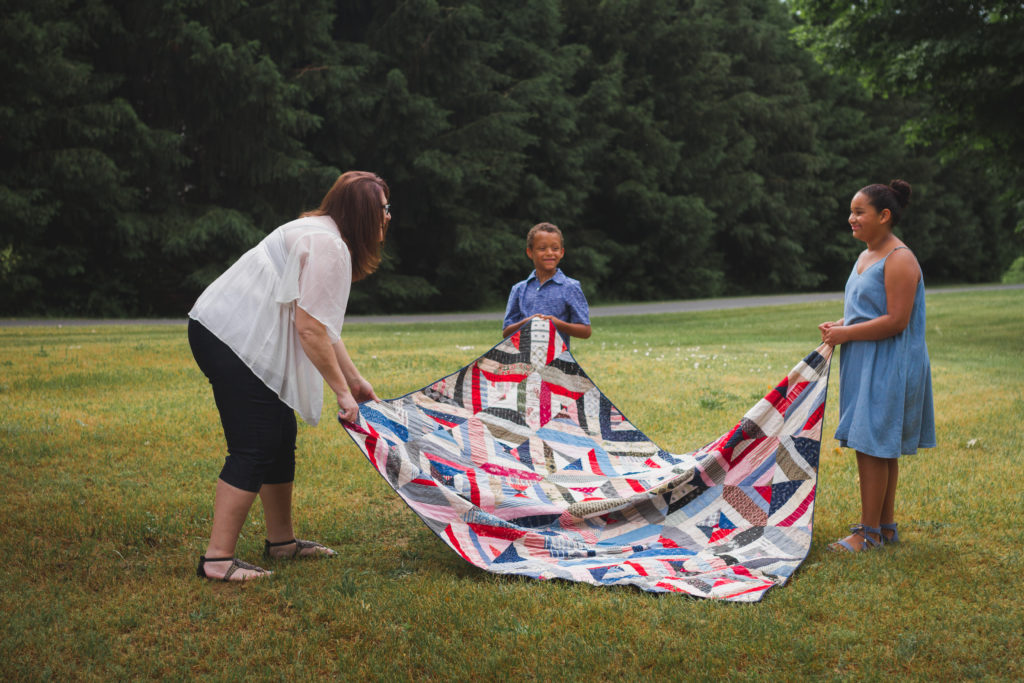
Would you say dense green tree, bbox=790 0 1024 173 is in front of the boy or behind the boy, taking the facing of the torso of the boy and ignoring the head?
behind

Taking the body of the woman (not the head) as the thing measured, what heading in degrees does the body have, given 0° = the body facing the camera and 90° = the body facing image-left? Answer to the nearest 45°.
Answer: approximately 270°

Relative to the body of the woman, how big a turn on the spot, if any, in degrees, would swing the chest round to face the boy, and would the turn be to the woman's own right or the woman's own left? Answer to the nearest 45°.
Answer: approximately 45° to the woman's own left

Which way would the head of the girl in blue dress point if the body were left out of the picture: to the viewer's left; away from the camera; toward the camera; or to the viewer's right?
to the viewer's left

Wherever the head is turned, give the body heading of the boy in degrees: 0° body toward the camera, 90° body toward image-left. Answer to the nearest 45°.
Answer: approximately 0°

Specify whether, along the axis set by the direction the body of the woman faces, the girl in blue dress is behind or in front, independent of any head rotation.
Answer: in front

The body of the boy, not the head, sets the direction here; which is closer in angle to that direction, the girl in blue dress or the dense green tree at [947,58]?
the girl in blue dress

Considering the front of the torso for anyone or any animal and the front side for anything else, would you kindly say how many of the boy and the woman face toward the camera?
1

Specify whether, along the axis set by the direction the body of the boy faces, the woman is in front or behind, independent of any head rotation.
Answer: in front

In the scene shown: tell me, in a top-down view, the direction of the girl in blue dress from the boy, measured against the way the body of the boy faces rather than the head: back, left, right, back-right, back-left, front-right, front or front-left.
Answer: front-left

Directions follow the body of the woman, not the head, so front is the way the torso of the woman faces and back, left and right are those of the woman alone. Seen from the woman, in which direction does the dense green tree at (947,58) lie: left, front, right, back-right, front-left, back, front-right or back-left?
front-left

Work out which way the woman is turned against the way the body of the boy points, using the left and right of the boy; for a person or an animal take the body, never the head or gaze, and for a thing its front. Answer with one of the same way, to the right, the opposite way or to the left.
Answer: to the left
